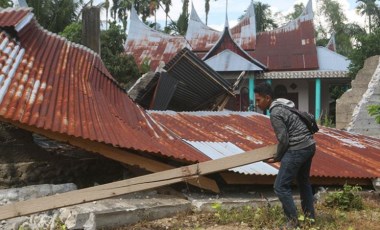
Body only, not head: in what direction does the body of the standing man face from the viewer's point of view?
to the viewer's left

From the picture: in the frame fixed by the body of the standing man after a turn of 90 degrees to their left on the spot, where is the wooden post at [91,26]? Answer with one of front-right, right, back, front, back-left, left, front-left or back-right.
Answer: back-right

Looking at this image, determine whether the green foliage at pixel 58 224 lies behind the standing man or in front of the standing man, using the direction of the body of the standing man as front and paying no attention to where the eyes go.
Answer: in front

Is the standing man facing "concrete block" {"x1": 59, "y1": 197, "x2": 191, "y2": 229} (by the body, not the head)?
yes

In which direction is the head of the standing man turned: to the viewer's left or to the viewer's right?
to the viewer's left

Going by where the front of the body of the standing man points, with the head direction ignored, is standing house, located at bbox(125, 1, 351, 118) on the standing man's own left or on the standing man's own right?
on the standing man's own right

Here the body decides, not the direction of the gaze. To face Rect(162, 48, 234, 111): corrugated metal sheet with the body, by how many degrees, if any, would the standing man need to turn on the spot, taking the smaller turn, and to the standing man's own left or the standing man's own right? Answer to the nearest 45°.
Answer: approximately 90° to the standing man's own right

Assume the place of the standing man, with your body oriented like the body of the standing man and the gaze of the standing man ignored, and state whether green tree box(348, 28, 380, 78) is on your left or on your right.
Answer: on your right

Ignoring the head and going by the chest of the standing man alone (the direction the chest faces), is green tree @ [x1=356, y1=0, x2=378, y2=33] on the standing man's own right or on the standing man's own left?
on the standing man's own right

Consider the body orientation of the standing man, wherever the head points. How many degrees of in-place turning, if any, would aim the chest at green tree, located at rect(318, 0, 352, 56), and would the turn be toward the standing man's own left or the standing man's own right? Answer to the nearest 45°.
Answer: approximately 90° to the standing man's own right
